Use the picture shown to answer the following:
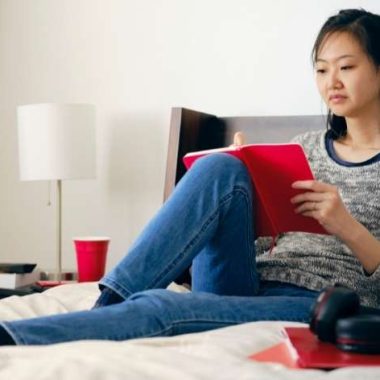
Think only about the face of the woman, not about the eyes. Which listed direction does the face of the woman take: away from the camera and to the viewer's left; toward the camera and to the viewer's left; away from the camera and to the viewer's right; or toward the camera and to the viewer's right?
toward the camera and to the viewer's left

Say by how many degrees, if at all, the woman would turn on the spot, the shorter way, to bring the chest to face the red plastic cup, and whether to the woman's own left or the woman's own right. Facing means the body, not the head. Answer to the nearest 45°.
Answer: approximately 90° to the woman's own right

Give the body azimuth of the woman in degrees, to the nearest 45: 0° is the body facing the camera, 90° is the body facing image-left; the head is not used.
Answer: approximately 45°
